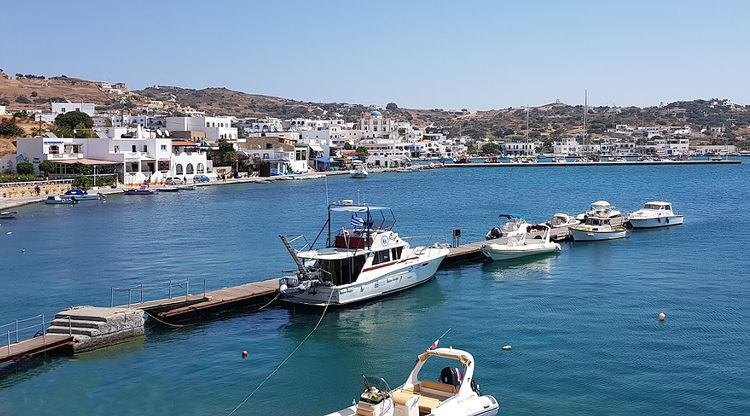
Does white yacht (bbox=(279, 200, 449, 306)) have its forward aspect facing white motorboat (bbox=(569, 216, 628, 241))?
yes

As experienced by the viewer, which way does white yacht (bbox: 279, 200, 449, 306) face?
facing away from the viewer and to the right of the viewer

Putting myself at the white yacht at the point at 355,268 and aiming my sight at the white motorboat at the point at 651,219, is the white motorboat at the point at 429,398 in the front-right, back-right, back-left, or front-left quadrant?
back-right

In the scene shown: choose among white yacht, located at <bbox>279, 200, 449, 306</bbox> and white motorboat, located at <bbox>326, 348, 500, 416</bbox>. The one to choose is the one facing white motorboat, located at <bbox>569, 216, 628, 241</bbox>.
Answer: the white yacht

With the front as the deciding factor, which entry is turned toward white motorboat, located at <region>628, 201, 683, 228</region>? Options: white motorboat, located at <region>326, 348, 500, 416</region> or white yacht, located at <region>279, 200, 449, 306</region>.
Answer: the white yacht

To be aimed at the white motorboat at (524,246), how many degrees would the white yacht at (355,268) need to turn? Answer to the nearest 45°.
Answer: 0° — it already faces it

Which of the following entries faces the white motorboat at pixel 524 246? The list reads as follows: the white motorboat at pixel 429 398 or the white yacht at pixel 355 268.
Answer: the white yacht

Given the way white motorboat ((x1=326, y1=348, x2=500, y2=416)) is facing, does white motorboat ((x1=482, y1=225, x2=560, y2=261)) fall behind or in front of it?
behind

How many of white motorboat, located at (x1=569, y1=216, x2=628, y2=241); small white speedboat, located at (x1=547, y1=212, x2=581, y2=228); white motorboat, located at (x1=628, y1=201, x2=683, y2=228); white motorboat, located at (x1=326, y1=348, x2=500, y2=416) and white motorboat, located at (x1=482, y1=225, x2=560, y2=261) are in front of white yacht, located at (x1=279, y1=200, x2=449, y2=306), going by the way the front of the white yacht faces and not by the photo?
4

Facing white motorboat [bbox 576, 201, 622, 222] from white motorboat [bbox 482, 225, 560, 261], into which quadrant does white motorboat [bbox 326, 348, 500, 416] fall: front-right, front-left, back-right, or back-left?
back-right
